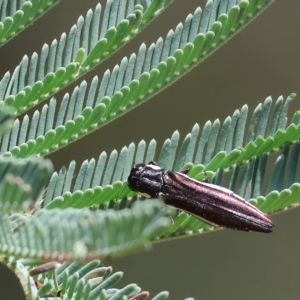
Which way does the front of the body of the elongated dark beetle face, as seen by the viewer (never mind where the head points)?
to the viewer's left
